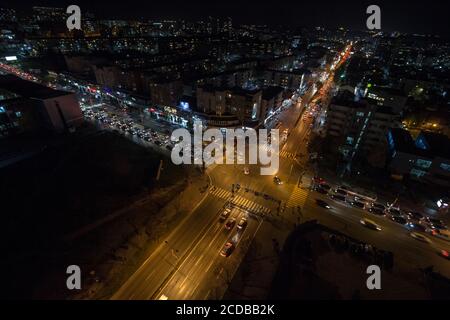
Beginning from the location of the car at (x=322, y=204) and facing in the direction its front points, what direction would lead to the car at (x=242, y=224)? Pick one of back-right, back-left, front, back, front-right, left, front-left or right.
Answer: right

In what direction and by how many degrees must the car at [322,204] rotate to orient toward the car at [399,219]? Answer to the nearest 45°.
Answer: approximately 45° to its left

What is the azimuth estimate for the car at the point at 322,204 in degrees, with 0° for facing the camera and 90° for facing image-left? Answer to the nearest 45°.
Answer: approximately 315°

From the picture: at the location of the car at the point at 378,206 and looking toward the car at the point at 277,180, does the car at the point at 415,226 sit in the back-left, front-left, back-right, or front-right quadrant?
back-left

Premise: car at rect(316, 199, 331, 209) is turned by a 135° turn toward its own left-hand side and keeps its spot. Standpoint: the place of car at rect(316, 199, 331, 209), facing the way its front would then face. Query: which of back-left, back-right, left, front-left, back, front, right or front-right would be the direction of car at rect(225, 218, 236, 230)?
back-left

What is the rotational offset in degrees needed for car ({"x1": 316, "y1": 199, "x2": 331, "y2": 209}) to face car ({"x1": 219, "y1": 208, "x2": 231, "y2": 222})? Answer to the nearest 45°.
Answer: approximately 90° to its right

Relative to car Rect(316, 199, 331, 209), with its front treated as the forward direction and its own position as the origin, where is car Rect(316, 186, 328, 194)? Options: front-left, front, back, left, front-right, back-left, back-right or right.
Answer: back-left

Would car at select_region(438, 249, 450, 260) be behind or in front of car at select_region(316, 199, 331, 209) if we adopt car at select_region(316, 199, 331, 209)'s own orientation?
in front
